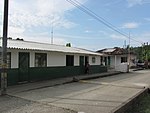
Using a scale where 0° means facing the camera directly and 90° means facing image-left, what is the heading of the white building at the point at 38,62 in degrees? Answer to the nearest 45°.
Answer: approximately 315°
